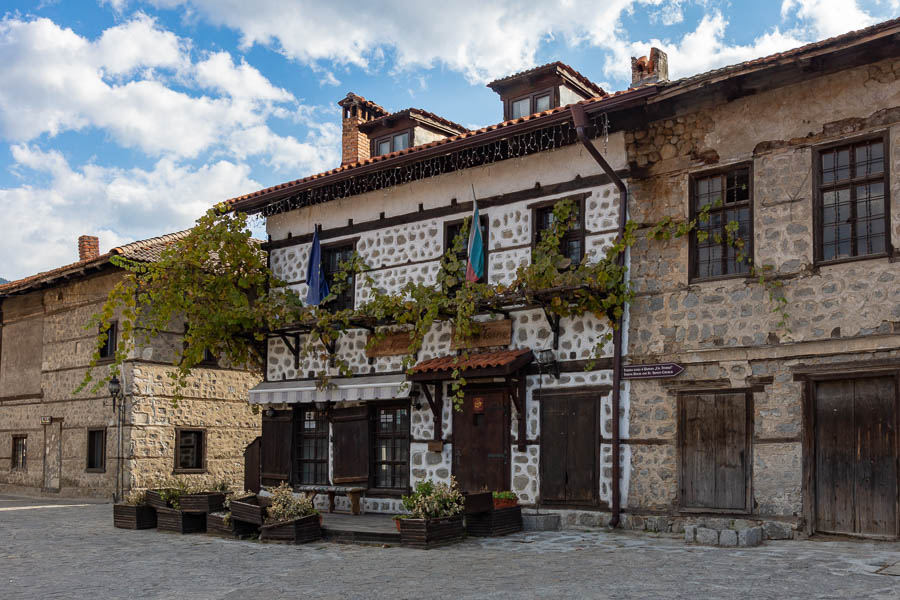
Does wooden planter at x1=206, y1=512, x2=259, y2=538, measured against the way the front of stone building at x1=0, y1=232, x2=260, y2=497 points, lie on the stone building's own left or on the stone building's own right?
on the stone building's own left

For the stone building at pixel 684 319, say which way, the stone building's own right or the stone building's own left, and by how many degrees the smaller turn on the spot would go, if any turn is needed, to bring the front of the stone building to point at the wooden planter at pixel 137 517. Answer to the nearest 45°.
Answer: approximately 45° to the stone building's own right

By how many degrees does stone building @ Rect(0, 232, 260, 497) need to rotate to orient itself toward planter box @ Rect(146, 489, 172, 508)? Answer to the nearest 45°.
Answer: approximately 45° to its left

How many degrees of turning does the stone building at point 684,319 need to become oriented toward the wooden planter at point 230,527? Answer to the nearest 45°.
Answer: approximately 45° to its right

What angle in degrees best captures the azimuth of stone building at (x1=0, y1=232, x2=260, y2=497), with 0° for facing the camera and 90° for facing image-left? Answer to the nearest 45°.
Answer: approximately 45°

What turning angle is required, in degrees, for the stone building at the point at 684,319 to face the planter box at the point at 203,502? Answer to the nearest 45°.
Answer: approximately 45° to its right

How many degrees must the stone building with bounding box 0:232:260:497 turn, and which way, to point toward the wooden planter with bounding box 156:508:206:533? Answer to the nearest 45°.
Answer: approximately 45° to its left

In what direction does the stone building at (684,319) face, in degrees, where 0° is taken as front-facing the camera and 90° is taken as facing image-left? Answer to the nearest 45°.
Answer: approximately 45°
